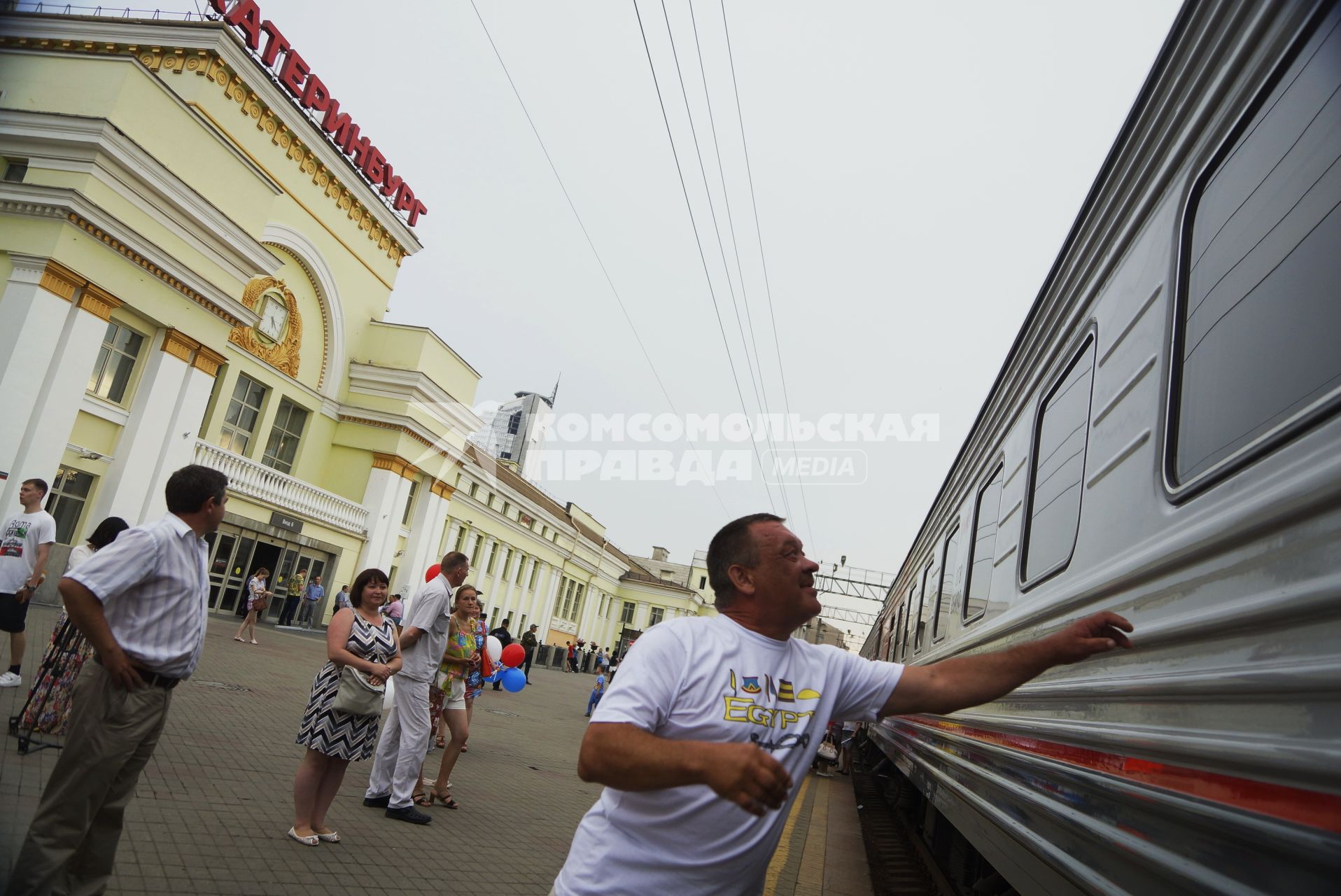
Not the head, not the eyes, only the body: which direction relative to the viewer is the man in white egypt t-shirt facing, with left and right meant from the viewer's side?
facing the viewer and to the right of the viewer

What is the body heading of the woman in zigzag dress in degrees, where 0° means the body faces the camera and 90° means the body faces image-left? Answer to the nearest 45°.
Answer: approximately 315°

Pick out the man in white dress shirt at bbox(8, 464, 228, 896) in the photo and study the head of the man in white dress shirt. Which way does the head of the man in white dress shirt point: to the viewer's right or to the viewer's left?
to the viewer's right

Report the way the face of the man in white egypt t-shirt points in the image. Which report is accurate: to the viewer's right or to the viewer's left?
to the viewer's right

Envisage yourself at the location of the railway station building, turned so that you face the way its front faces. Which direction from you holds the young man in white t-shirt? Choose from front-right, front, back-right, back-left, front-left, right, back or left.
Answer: front-right

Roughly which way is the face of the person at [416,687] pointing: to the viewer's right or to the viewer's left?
to the viewer's right

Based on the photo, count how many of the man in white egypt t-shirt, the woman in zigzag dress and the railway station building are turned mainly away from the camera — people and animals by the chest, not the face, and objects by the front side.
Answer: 0

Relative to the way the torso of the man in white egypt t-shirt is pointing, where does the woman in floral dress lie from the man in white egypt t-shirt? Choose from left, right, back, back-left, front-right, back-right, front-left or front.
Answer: back

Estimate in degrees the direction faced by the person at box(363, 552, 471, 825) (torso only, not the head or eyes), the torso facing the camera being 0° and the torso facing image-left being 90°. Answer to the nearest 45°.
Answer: approximately 270°

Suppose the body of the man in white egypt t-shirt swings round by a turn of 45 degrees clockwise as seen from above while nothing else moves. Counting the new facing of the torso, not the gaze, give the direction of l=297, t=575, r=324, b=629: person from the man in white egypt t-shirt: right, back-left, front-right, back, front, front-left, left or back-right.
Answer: back-right

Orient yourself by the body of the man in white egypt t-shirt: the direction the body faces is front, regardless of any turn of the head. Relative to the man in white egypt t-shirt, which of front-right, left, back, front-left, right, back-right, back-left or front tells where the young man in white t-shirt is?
back

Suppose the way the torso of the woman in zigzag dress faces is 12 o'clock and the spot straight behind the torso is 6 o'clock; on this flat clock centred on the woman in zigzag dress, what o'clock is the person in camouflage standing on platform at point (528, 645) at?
The person in camouflage standing on platform is roughly at 8 o'clock from the woman in zigzag dress.
